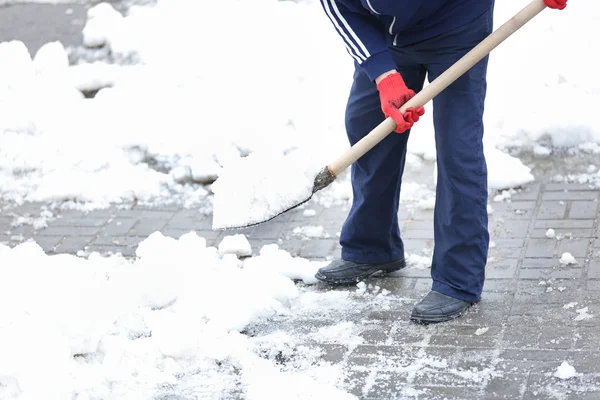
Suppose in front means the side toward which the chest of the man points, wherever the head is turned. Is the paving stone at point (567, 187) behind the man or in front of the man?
behind

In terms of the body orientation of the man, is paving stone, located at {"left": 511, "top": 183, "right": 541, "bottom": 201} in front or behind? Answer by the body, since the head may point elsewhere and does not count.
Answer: behind

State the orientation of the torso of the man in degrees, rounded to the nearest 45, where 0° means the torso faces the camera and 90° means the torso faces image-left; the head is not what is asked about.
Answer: approximately 45°

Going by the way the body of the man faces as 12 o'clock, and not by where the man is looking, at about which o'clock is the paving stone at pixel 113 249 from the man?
The paving stone is roughly at 2 o'clock from the man.
